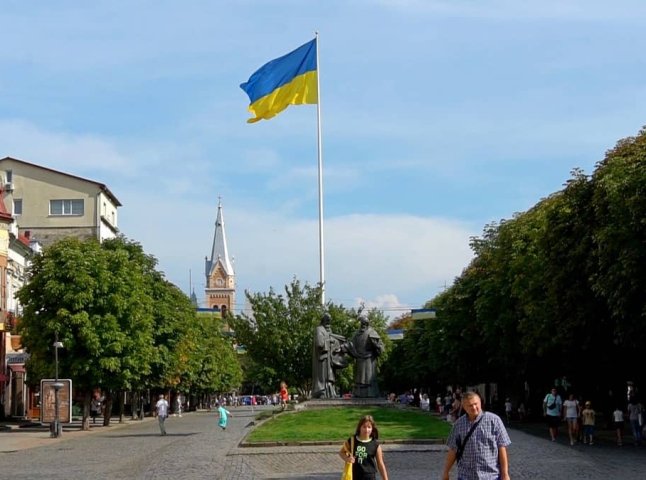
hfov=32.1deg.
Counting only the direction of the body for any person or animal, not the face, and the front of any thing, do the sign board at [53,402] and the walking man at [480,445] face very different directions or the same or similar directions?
same or similar directions

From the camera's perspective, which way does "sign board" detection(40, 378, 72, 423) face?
toward the camera

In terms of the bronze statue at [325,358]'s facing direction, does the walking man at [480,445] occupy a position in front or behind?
in front

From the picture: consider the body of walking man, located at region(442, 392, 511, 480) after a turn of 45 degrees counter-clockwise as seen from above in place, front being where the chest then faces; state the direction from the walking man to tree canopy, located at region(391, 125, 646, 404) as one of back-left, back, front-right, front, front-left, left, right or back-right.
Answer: back-left

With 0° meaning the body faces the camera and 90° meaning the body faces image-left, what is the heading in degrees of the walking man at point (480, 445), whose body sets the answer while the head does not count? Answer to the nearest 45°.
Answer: approximately 0°

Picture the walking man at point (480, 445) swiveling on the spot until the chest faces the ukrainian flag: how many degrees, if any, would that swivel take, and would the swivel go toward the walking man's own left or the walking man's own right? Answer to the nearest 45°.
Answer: approximately 180°

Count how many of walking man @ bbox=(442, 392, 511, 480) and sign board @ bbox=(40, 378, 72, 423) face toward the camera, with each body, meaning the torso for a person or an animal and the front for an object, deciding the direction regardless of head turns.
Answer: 2

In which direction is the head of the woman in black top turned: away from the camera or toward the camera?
toward the camera

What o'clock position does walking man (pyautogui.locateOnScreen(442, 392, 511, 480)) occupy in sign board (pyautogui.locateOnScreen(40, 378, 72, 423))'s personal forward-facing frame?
The walking man is roughly at 12 o'clock from the sign board.

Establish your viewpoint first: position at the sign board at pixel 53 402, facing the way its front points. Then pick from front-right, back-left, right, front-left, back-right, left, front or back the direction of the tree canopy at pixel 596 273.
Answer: front-left

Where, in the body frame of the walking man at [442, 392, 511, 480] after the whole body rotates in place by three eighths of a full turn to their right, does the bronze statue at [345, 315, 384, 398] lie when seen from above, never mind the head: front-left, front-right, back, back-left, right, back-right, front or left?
front-right

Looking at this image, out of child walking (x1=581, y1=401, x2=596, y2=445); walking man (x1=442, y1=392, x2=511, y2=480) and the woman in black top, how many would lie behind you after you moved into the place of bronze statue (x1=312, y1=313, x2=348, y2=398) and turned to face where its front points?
0
